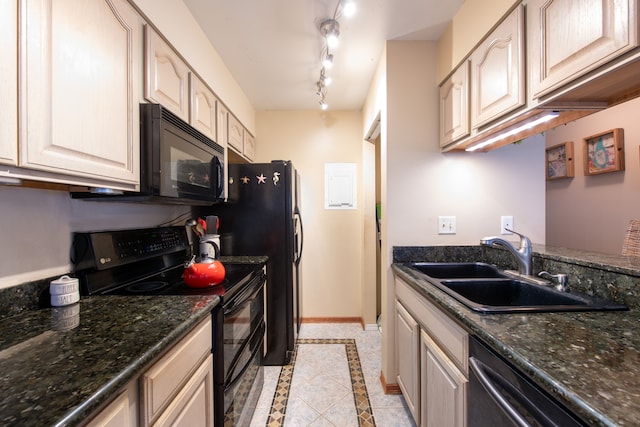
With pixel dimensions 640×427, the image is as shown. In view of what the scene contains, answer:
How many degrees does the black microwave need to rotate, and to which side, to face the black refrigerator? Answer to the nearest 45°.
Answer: approximately 90° to its left

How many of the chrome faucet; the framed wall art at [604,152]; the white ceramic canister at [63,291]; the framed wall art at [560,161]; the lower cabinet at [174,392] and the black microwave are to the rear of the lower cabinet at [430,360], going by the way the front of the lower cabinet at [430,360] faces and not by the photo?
3

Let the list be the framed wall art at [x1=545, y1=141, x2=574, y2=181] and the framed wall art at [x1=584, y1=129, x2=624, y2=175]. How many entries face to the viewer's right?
0

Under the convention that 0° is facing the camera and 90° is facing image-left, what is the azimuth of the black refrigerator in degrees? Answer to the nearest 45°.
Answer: approximately 270°

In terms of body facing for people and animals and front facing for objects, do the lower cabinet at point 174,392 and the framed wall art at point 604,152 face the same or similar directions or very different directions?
very different directions

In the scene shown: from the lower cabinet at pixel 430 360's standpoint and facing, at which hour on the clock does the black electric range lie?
The black electric range is roughly at 1 o'clock from the lower cabinet.

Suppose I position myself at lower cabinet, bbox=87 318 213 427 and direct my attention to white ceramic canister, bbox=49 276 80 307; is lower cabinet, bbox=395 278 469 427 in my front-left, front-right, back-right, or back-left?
back-right

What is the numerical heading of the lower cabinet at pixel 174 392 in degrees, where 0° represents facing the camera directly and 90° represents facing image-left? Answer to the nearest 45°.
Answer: approximately 315°

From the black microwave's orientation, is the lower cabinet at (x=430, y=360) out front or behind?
out front
